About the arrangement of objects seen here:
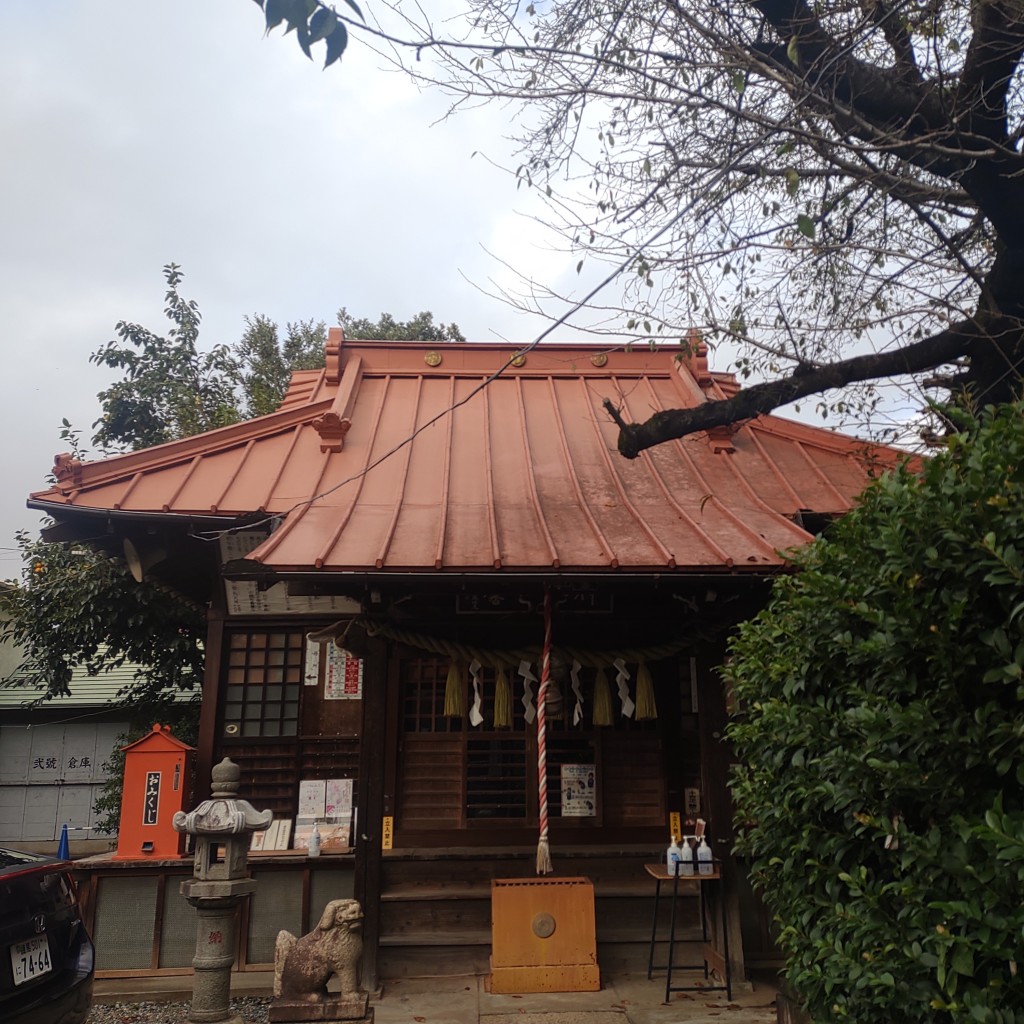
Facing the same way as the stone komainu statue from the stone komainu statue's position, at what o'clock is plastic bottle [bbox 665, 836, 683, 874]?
The plastic bottle is roughly at 12 o'clock from the stone komainu statue.

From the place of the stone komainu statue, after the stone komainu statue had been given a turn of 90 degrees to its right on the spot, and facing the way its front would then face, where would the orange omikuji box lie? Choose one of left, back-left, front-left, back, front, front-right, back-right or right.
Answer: back-right

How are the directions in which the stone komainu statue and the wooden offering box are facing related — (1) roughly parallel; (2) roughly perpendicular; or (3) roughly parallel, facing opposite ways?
roughly perpendicular

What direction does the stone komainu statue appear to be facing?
to the viewer's right

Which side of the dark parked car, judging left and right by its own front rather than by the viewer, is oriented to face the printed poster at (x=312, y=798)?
right

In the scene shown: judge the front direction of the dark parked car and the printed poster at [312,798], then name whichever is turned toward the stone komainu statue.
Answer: the printed poster

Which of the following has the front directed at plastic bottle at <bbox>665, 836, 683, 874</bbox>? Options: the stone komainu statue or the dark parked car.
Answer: the stone komainu statue

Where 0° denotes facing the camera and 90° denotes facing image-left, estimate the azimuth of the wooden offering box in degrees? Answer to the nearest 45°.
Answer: approximately 0°

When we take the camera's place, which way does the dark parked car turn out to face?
facing away from the viewer and to the left of the viewer

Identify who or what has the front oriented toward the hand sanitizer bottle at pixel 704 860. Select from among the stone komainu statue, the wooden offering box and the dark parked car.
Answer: the stone komainu statue

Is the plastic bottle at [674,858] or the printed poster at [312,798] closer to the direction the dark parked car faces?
the printed poster

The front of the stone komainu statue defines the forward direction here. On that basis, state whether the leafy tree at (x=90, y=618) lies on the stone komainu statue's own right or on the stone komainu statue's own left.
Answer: on the stone komainu statue's own left

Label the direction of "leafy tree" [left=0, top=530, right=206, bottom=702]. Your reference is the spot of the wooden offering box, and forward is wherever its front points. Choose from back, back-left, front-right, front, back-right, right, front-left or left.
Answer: back-right

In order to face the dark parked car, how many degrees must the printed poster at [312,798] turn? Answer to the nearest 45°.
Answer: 0° — it already faces it

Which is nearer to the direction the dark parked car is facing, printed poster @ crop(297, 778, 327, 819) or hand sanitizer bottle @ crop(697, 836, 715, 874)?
the printed poster
